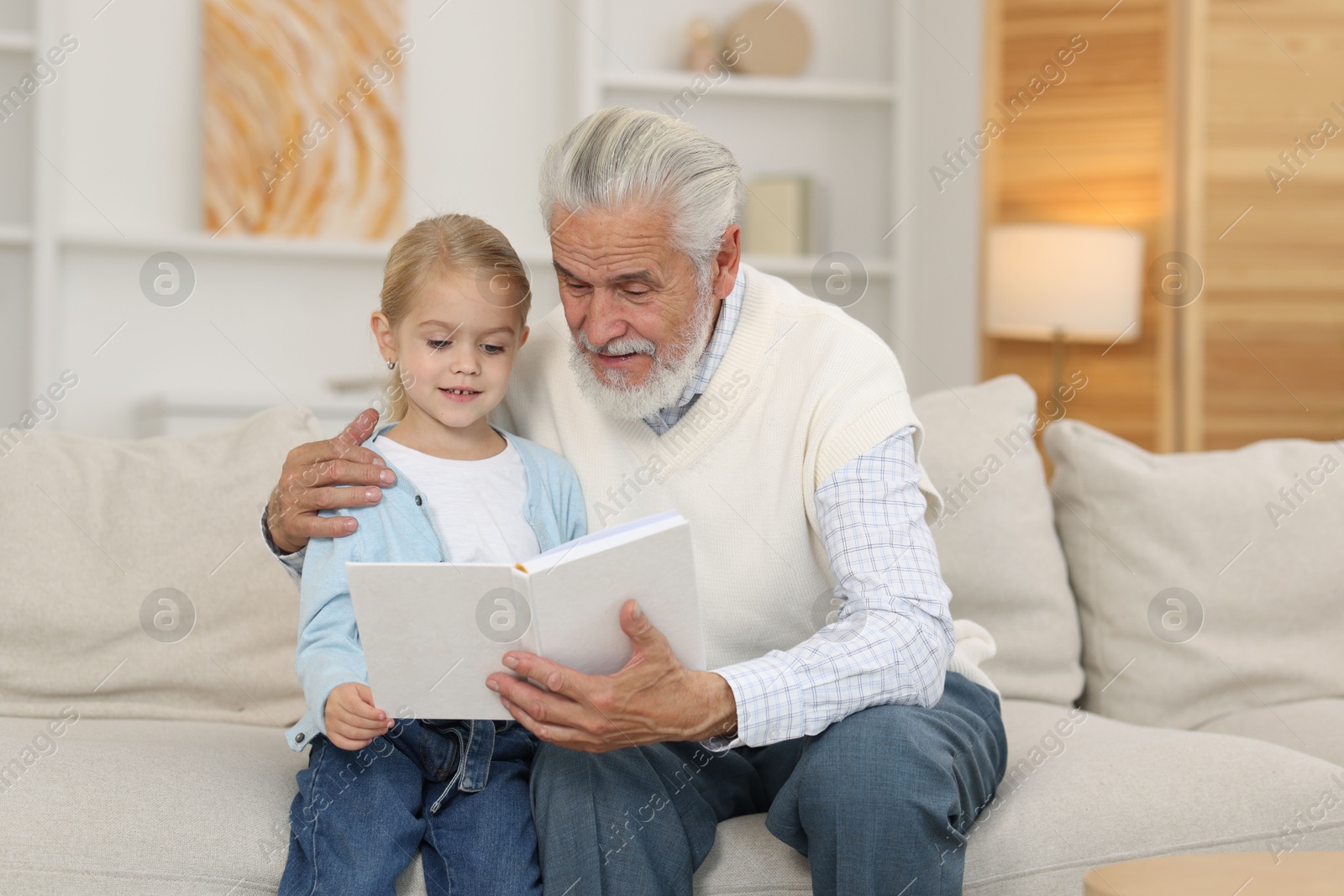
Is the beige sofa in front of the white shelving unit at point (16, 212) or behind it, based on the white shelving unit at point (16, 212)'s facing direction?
in front

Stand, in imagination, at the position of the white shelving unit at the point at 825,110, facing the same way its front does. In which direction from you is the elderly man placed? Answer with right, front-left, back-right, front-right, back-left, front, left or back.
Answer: front

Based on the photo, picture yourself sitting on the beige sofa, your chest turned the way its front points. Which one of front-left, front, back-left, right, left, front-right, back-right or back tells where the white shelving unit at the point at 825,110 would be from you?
back

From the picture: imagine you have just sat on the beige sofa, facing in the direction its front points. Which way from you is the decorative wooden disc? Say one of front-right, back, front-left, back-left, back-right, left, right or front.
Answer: back

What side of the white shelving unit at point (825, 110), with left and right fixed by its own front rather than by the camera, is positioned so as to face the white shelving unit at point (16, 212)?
right

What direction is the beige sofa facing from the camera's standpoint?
toward the camera

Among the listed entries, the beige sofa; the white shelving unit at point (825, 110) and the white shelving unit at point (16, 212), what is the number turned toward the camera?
3

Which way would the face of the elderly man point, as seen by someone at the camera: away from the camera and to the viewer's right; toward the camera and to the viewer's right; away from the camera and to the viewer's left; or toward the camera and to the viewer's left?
toward the camera and to the viewer's left

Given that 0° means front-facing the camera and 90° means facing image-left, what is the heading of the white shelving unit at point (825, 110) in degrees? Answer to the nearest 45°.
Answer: approximately 0°

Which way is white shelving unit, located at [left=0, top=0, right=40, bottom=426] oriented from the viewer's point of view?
toward the camera

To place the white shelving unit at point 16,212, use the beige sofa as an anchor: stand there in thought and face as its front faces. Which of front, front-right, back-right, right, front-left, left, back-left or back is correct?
back-right

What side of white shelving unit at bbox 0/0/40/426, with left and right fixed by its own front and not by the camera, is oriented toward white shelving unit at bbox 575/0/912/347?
left
